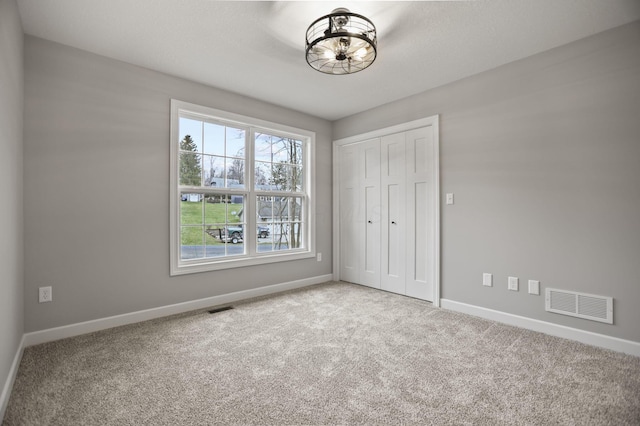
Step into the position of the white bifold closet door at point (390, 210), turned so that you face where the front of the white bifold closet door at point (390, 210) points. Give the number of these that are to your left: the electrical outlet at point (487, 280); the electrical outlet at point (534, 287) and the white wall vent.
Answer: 3

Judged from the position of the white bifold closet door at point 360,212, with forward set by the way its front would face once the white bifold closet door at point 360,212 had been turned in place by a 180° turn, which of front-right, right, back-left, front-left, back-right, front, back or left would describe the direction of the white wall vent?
right

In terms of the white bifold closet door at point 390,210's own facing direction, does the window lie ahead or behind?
ahead

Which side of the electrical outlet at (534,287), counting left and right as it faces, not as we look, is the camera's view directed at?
front

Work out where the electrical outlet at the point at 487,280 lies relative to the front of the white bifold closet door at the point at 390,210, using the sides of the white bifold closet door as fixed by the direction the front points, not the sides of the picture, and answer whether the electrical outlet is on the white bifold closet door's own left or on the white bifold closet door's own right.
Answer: on the white bifold closet door's own left

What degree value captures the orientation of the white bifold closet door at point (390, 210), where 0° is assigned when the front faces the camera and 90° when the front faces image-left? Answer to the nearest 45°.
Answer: approximately 45°

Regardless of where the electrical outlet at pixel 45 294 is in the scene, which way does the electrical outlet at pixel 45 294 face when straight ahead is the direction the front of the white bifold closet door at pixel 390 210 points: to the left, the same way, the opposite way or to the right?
to the left

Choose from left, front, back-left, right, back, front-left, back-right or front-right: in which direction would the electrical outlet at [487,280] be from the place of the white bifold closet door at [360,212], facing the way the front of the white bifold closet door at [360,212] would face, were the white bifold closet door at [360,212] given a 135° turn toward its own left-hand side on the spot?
front-right

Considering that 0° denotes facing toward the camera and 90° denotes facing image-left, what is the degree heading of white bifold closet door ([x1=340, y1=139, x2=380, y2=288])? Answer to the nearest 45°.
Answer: approximately 45°

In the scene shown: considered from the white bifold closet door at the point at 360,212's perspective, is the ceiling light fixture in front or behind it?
in front

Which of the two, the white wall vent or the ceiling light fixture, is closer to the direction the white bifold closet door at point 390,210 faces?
the ceiling light fixture

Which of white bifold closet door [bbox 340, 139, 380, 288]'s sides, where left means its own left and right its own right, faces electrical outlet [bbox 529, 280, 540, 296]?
left

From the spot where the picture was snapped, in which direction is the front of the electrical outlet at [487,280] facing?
facing the viewer
